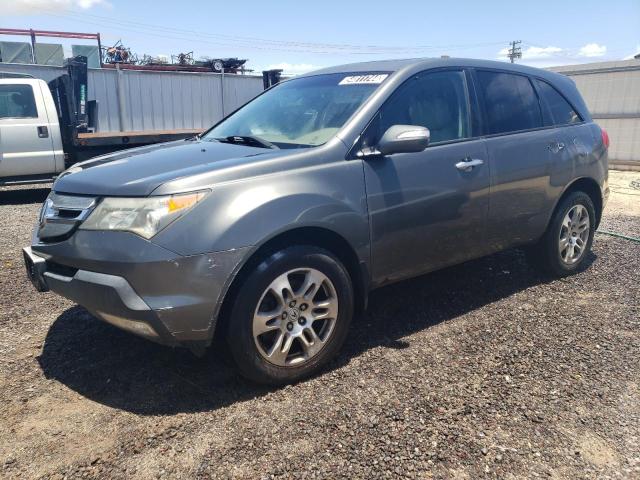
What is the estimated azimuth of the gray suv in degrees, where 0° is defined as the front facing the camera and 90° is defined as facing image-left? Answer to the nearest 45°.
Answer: approximately 45°

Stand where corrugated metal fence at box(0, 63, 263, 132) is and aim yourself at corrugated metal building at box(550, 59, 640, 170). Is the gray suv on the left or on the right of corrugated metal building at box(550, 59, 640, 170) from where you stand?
right

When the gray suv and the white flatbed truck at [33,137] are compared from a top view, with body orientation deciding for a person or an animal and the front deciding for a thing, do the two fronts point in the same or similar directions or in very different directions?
same or similar directions

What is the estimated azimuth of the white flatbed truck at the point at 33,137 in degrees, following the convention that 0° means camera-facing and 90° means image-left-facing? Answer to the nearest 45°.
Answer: approximately 90°

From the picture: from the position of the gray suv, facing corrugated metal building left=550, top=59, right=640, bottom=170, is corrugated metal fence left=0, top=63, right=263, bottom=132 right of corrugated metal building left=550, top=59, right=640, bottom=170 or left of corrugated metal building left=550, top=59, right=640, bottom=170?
left

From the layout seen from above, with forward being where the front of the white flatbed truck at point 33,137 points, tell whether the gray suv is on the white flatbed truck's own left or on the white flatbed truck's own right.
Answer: on the white flatbed truck's own left

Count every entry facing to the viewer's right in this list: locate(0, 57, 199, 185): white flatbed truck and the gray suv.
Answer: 0

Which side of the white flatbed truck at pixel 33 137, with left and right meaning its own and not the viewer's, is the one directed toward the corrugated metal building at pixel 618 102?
back
